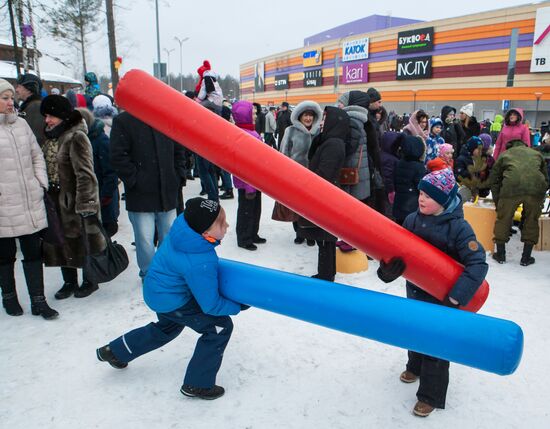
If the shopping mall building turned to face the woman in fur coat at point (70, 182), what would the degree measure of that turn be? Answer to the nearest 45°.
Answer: approximately 45° to its left

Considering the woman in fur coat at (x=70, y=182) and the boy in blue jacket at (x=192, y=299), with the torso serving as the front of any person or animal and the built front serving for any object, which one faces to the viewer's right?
the boy in blue jacket

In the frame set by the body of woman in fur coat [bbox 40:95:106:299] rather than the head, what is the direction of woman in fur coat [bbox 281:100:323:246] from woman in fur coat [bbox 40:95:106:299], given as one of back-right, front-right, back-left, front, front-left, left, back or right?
back-left

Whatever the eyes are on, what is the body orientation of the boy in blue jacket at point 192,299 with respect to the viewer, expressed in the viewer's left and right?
facing to the right of the viewer

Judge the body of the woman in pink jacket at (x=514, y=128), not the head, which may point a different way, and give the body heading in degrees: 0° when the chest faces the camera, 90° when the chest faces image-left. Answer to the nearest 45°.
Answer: approximately 0°

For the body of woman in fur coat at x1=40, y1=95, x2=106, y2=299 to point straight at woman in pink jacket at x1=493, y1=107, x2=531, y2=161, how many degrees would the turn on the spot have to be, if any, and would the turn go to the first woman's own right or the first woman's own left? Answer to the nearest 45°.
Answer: approximately 135° to the first woman's own left

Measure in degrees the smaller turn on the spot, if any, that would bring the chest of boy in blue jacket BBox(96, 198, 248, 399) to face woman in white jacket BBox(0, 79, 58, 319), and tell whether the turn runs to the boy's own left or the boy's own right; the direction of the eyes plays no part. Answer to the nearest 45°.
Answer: approximately 135° to the boy's own left

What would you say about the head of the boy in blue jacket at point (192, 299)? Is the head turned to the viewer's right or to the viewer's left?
to the viewer's right

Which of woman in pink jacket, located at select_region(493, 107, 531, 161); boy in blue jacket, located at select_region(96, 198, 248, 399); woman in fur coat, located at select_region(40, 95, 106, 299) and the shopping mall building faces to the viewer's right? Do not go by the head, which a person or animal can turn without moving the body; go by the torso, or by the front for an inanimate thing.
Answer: the boy in blue jacket
